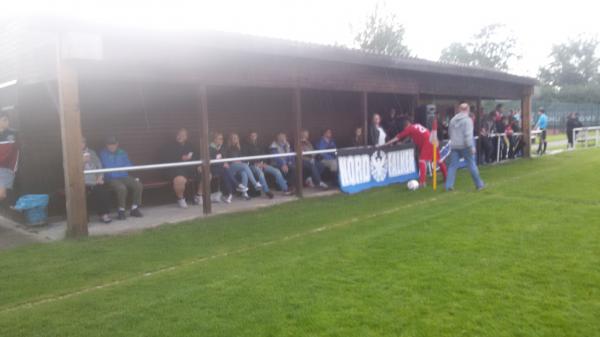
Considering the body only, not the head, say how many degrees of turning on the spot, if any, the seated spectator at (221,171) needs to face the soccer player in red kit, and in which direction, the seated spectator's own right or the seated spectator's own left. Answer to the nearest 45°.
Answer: approximately 45° to the seated spectator's own left

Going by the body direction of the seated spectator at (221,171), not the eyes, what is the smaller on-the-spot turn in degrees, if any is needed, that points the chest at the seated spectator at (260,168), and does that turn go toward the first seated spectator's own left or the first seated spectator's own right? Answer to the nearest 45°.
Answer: approximately 90° to the first seated spectator's own left

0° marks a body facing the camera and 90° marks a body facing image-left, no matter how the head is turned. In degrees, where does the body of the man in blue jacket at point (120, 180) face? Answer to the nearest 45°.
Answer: approximately 315°

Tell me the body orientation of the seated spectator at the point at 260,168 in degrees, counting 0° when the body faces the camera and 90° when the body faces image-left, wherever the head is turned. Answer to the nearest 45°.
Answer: approximately 315°

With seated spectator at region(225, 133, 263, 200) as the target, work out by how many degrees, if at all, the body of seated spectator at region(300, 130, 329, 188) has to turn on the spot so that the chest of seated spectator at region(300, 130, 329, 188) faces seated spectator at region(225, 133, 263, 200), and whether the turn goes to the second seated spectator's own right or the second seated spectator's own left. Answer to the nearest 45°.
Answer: approximately 90° to the second seated spectator's own right

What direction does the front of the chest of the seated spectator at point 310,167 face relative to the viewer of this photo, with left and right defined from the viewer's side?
facing the viewer and to the right of the viewer

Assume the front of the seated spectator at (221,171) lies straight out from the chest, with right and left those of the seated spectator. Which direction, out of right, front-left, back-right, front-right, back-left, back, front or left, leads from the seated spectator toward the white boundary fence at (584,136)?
left

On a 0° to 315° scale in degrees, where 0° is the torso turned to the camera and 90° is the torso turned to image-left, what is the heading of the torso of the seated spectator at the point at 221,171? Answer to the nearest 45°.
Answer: approximately 315°

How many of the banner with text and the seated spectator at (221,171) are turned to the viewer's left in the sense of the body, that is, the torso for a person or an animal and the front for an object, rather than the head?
0

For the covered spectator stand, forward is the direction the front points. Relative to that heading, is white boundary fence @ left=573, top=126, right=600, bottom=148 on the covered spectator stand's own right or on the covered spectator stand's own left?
on the covered spectator stand's own left

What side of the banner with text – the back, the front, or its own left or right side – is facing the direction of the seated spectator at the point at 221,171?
right
